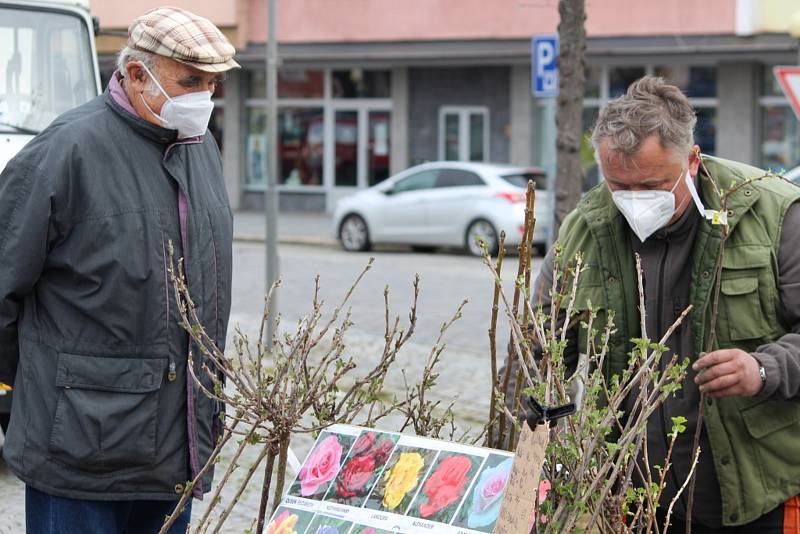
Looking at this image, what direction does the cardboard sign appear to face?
toward the camera

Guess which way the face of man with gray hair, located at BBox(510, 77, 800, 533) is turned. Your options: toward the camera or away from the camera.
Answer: toward the camera

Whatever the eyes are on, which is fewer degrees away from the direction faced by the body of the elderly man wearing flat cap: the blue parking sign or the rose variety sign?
the rose variety sign

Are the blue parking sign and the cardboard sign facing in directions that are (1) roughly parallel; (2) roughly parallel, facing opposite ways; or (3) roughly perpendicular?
roughly parallel

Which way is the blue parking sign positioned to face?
toward the camera

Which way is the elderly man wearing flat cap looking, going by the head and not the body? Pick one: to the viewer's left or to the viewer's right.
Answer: to the viewer's right

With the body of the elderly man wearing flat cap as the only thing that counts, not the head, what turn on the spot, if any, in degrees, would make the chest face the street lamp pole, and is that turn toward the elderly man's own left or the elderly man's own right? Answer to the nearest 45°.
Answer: approximately 135° to the elderly man's own left

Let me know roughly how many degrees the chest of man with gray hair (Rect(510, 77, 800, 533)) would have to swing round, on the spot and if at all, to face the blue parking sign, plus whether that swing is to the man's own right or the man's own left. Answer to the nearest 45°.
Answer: approximately 135° to the man's own right

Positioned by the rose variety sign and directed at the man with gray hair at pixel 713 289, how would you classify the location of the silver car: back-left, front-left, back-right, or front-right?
front-left

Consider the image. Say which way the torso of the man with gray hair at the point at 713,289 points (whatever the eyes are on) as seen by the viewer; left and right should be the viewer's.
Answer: facing the viewer and to the left of the viewer

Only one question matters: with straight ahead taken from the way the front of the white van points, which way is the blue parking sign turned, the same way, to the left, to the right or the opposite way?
the same way

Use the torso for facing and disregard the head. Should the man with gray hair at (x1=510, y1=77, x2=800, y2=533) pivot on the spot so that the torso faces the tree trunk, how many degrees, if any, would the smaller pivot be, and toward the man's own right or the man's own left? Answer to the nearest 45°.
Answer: approximately 135° to the man's own right

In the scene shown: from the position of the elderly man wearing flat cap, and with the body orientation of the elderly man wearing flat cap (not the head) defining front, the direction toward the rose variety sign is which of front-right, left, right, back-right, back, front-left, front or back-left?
front

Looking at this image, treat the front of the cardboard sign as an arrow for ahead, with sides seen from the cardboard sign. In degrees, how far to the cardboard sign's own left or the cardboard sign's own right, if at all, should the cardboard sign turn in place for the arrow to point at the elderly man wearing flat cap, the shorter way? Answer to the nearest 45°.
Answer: approximately 135° to the cardboard sign's own right
